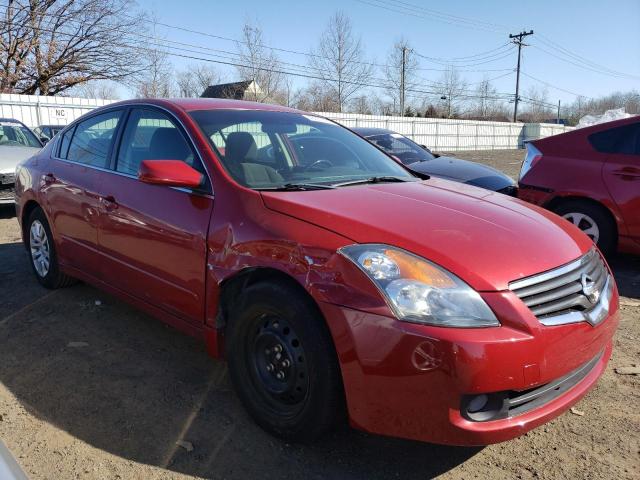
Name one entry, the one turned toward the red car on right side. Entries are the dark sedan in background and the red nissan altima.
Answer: the dark sedan in background

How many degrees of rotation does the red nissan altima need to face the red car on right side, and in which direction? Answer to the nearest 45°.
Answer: approximately 90° to its left

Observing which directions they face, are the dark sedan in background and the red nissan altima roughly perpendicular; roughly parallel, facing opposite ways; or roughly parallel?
roughly parallel

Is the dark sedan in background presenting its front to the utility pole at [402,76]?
no

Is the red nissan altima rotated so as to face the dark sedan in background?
no

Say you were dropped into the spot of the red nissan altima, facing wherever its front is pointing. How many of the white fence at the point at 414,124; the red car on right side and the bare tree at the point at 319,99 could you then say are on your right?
0

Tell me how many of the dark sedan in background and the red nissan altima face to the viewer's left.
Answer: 0

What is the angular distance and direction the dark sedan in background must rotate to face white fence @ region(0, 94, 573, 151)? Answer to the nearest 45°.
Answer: approximately 135° to its left

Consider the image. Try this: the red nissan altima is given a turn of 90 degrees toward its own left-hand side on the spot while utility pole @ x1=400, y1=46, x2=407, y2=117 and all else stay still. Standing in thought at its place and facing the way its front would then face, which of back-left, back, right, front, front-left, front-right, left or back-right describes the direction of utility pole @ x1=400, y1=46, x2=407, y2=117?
front-left

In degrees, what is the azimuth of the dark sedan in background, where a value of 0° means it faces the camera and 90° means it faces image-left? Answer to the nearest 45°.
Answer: approximately 315°

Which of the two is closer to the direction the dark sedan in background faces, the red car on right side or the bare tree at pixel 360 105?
the red car on right side

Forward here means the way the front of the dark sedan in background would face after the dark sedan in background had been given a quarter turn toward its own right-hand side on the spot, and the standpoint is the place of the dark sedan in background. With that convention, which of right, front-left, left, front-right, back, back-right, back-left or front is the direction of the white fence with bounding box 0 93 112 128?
right

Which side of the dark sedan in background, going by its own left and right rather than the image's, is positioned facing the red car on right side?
front

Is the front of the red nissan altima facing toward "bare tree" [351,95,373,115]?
no

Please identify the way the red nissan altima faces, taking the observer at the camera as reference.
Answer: facing the viewer and to the right of the viewer

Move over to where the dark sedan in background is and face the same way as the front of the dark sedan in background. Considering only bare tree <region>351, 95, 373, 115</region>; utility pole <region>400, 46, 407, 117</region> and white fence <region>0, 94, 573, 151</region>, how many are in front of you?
0

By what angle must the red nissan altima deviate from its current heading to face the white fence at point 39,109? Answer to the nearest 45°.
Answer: approximately 180°

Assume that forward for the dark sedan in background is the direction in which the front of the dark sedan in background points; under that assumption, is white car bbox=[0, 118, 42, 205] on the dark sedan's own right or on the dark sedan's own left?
on the dark sedan's own right

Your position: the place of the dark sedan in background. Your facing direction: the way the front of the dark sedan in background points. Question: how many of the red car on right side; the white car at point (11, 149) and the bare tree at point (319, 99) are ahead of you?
1
